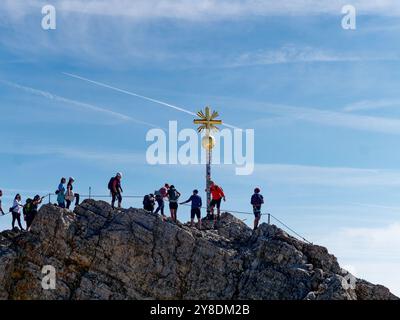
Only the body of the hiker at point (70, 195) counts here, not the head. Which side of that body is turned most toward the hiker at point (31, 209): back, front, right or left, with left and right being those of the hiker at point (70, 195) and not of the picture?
back

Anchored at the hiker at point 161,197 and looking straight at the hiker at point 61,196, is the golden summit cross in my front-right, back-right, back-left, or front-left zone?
back-right

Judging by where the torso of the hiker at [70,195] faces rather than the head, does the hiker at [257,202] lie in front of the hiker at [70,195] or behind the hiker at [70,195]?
in front

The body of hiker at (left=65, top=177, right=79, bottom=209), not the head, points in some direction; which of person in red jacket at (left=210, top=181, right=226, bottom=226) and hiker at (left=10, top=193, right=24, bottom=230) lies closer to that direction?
the person in red jacket

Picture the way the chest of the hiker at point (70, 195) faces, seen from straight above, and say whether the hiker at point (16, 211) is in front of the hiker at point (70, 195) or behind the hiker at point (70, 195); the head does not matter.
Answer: behind

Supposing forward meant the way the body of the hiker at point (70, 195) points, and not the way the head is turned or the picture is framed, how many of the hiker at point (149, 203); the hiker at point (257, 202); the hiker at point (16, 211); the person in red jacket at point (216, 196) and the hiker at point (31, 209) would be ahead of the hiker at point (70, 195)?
3

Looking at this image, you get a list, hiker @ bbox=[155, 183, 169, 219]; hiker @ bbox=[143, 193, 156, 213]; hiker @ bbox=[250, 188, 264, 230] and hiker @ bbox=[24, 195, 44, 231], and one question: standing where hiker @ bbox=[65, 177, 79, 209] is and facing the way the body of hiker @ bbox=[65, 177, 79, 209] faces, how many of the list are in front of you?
3

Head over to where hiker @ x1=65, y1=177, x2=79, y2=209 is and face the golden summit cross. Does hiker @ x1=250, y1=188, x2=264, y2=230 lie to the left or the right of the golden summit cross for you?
right

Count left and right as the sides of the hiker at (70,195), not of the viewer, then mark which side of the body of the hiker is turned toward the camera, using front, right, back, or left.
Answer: right
